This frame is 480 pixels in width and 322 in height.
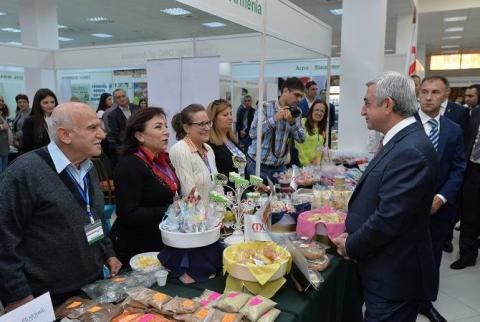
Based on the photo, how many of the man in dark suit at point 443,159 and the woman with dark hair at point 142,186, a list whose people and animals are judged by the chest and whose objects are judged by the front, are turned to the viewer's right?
1

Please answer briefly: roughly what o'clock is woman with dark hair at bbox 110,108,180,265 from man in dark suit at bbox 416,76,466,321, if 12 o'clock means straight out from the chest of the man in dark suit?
The woman with dark hair is roughly at 12 o'clock from the man in dark suit.

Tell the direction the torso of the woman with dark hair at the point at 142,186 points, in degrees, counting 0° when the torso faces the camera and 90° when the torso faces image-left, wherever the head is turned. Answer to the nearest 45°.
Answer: approximately 270°

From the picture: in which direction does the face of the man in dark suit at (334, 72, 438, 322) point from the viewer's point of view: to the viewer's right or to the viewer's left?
to the viewer's left

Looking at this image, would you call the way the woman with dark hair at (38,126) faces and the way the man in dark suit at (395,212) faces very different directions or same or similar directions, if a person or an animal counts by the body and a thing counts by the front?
very different directions

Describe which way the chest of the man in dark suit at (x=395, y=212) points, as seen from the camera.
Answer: to the viewer's left

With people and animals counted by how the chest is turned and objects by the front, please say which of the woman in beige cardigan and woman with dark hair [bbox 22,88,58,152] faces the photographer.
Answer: the woman with dark hair
